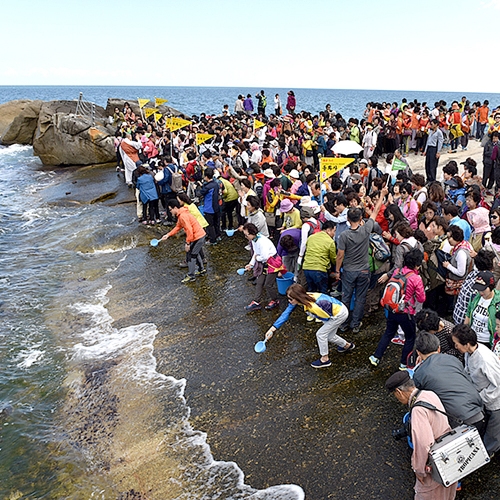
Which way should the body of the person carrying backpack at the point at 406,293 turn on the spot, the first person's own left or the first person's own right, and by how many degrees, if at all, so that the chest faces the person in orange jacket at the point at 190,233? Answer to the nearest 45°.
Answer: approximately 90° to the first person's own left

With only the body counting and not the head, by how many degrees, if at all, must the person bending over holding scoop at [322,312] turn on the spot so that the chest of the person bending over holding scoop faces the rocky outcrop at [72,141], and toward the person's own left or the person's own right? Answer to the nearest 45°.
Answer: approximately 45° to the person's own right

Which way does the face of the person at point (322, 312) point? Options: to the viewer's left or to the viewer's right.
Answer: to the viewer's left

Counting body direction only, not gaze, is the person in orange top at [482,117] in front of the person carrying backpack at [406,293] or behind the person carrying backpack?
in front

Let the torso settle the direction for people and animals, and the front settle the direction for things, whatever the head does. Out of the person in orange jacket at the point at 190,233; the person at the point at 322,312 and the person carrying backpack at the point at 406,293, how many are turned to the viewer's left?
2

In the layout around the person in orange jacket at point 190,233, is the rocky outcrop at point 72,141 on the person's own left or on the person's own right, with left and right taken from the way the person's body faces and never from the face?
on the person's own right

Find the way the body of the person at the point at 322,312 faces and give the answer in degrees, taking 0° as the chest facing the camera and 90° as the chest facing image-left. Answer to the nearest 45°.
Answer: approximately 90°

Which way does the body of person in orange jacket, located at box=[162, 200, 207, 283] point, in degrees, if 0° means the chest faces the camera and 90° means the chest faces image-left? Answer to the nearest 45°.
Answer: approximately 90°
